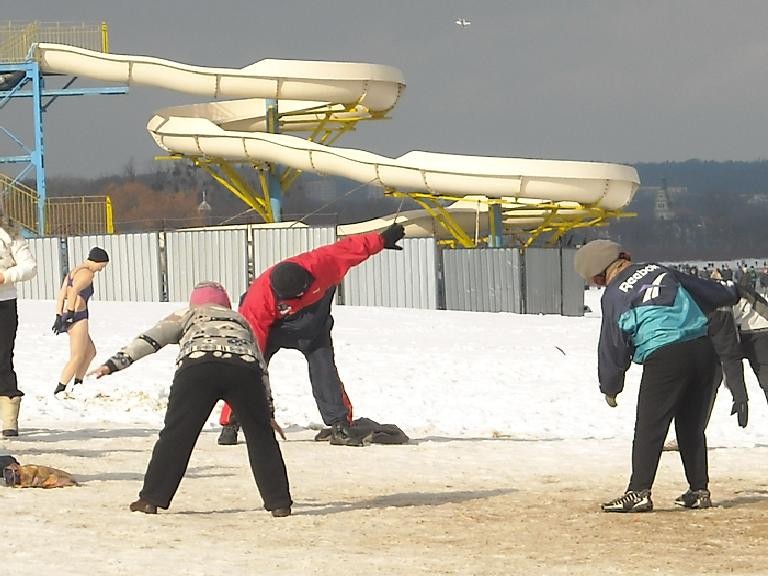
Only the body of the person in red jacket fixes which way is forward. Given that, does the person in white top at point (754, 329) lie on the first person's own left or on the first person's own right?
on the first person's own left

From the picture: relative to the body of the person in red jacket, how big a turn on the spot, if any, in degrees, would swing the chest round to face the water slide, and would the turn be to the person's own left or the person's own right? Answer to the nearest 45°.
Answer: approximately 180°

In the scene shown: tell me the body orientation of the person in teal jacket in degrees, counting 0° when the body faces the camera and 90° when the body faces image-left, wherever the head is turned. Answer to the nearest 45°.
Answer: approximately 135°

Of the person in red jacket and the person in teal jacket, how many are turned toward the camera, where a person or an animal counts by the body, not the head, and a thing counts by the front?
1

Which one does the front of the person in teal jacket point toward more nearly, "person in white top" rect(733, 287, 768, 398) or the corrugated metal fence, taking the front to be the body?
the corrugated metal fence

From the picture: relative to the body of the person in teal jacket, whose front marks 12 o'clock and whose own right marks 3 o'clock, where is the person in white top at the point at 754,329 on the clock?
The person in white top is roughly at 2 o'clock from the person in teal jacket.

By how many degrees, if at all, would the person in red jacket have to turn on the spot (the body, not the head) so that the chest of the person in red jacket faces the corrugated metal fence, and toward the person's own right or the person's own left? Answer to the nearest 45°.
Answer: approximately 180°
